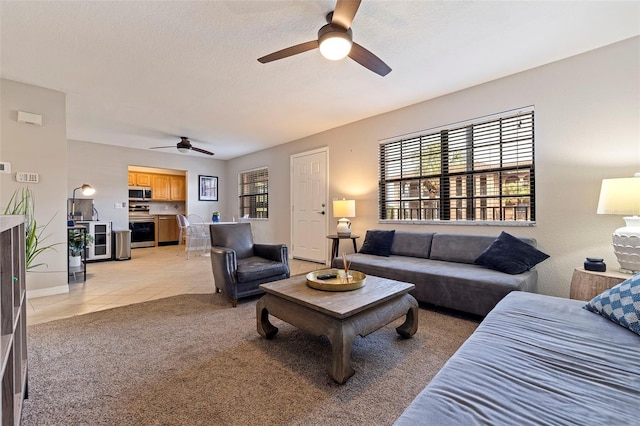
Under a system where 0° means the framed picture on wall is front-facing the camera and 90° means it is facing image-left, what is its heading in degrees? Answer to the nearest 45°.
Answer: approximately 0°

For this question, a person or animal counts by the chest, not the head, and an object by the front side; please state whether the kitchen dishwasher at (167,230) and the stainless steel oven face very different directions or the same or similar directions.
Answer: same or similar directions

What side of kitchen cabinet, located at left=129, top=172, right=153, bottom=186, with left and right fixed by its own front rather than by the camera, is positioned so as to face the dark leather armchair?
front

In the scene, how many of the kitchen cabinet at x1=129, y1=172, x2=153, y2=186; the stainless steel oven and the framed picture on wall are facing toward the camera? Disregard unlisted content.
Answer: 3

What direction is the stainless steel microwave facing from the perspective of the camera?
toward the camera

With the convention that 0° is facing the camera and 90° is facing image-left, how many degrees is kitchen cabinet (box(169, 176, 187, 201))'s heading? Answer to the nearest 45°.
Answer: approximately 0°

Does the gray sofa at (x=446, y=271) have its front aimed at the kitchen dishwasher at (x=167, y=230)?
no

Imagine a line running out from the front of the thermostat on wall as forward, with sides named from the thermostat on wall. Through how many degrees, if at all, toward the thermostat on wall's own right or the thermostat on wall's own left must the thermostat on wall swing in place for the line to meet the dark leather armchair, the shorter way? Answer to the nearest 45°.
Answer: approximately 45° to the thermostat on wall's own left

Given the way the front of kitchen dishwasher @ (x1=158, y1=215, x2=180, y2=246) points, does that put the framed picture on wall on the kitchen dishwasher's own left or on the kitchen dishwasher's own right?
on the kitchen dishwasher's own left

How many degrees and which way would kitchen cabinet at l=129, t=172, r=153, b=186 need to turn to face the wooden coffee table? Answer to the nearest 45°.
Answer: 0° — it already faces it

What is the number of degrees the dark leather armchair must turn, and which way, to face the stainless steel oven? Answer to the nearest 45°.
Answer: approximately 180°

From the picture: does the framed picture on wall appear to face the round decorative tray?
yes

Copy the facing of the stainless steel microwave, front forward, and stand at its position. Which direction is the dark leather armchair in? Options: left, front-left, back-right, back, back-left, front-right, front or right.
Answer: front

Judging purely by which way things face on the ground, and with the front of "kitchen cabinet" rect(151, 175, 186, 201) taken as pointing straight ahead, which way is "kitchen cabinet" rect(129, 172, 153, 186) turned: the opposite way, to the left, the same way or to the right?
the same way

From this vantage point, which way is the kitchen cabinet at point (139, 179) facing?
toward the camera

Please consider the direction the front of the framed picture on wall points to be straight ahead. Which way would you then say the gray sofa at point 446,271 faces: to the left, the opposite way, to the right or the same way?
to the right

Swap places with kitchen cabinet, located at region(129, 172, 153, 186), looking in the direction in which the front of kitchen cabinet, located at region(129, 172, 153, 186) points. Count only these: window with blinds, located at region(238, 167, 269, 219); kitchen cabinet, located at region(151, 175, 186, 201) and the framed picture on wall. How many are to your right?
0
